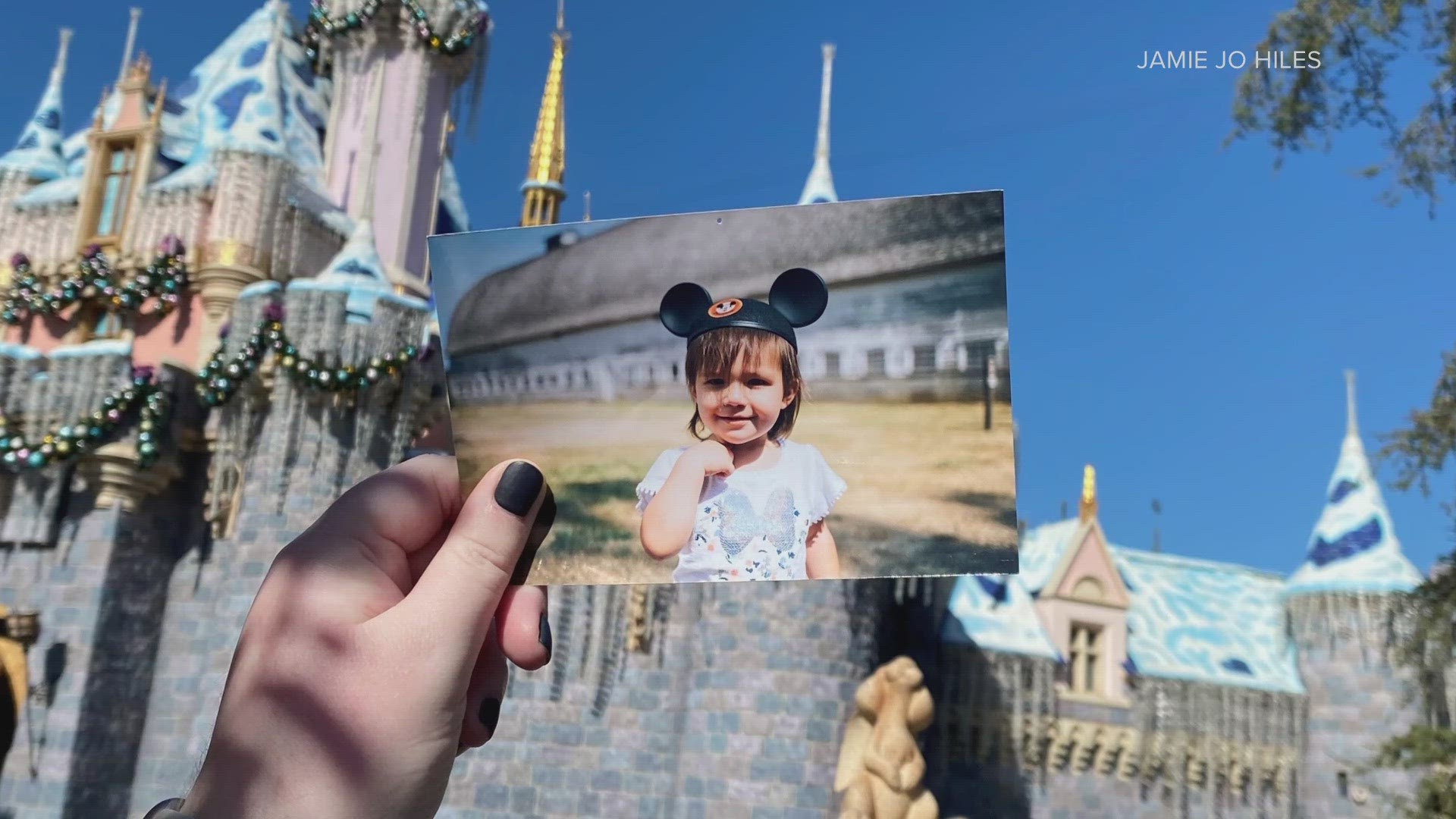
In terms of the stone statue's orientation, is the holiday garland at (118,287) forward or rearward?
rearward

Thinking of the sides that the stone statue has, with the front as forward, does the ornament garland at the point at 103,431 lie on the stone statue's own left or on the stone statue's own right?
on the stone statue's own right

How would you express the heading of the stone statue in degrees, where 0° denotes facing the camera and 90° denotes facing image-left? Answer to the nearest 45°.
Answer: approximately 315°

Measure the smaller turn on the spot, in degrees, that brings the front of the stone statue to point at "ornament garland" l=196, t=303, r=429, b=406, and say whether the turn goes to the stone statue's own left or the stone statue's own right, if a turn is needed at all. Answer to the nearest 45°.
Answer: approximately 135° to the stone statue's own right
